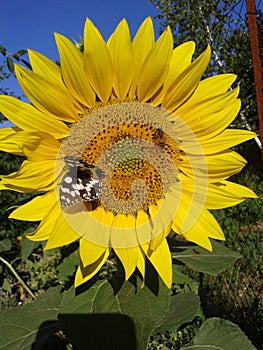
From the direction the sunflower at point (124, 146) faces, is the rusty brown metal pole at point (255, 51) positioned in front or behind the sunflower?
behind

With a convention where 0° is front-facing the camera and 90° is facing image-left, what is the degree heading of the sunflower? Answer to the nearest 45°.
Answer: approximately 0°

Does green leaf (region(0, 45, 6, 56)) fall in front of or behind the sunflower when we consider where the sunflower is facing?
behind
